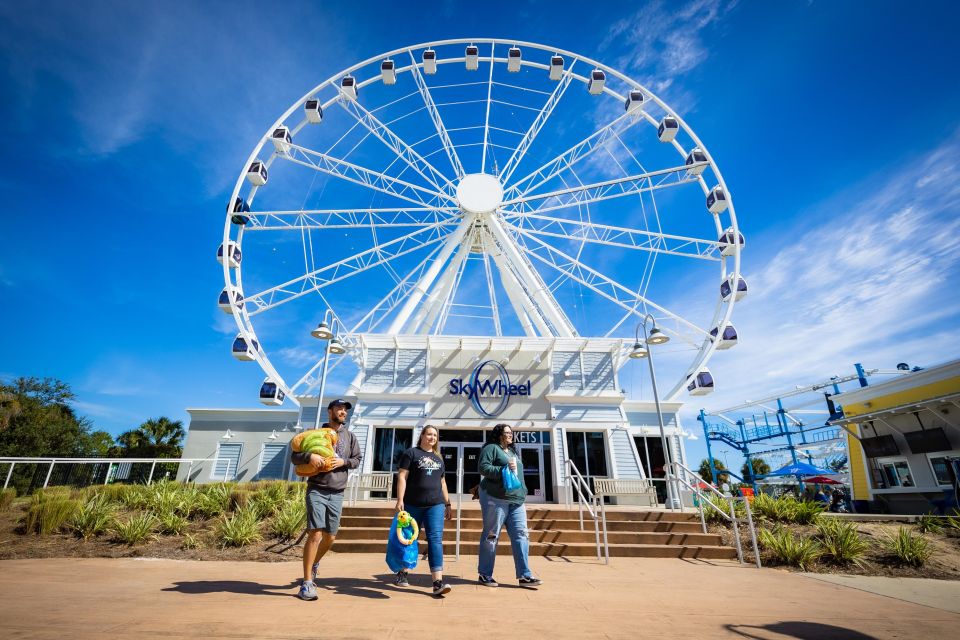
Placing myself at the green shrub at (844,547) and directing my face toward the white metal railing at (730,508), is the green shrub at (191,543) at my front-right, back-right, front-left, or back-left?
front-left

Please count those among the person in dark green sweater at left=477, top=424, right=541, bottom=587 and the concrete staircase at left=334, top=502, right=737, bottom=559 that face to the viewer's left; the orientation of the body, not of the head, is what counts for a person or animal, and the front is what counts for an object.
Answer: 0

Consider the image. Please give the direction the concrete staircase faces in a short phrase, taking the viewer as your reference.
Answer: facing the viewer

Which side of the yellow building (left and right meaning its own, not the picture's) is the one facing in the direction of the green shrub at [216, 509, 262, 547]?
front

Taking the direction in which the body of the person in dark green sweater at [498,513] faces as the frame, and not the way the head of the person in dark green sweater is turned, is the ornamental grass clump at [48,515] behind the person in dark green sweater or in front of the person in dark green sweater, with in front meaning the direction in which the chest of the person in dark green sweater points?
behind

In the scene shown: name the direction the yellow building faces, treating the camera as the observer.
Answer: facing the viewer and to the left of the viewer

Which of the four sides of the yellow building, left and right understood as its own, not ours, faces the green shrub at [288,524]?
front

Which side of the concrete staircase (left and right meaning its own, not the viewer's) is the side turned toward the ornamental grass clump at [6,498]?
right

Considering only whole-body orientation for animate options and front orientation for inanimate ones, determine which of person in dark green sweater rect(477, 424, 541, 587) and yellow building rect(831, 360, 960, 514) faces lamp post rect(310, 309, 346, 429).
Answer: the yellow building

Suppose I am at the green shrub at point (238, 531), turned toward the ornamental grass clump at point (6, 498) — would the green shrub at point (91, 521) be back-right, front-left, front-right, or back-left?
front-left

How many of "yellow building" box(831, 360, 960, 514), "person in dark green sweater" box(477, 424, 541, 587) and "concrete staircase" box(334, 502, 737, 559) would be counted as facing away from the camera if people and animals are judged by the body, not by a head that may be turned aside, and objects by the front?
0

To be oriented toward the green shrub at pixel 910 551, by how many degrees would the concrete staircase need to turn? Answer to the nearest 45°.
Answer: approximately 90° to its left
